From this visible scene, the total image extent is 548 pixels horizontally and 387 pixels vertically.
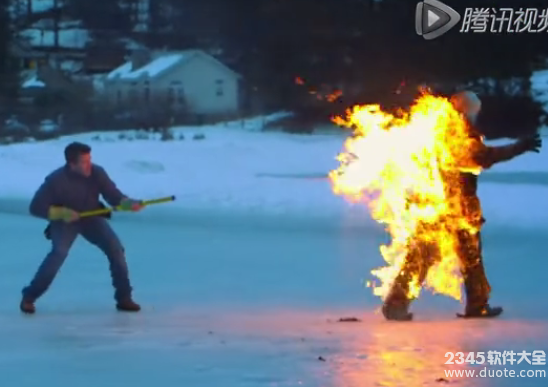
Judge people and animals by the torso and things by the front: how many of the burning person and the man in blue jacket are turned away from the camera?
0

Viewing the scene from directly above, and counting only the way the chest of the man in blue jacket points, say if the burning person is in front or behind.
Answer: in front

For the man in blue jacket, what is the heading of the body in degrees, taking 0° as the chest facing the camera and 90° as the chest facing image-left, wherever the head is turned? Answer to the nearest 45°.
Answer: approximately 315°
